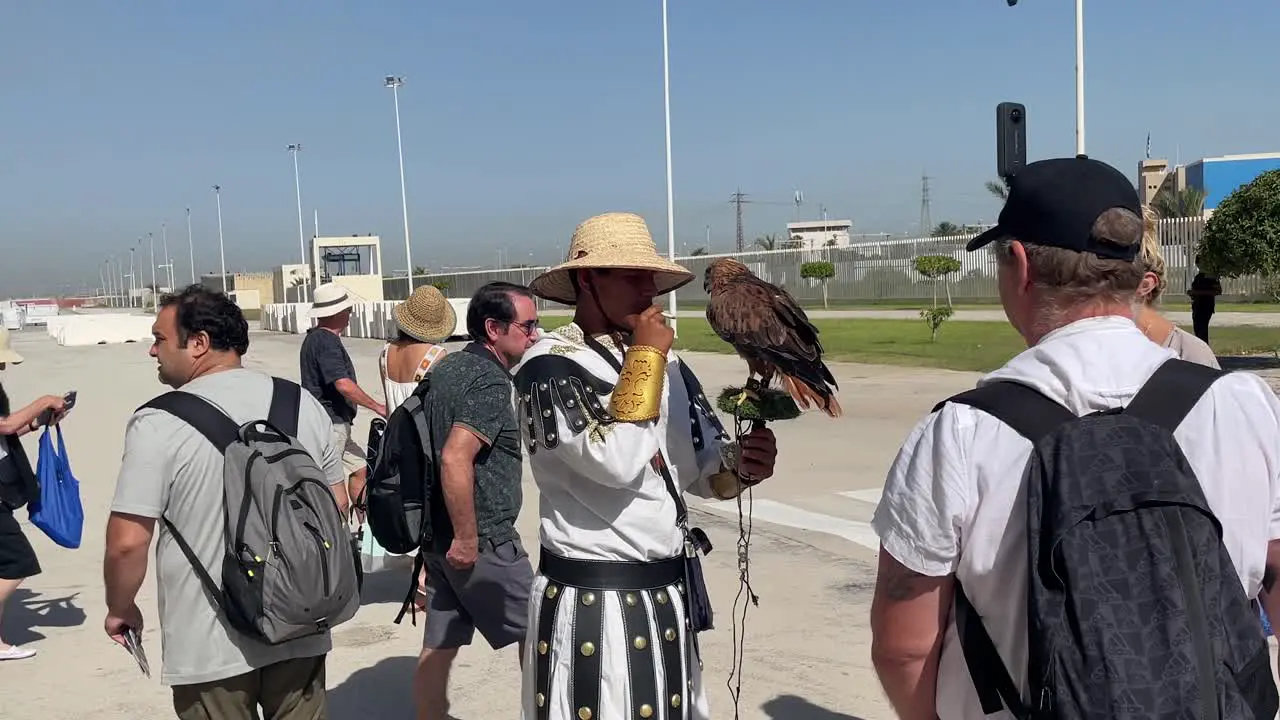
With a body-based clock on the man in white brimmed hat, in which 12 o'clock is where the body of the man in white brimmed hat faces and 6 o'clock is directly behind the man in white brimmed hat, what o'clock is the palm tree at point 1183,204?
The palm tree is roughly at 12 o'clock from the man in white brimmed hat.

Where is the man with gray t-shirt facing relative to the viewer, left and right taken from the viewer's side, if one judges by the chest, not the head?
facing away from the viewer and to the left of the viewer

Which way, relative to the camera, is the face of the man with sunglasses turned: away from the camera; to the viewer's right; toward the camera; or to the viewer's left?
to the viewer's right

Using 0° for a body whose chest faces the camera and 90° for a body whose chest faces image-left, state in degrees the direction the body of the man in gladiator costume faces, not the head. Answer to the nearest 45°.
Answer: approximately 315°

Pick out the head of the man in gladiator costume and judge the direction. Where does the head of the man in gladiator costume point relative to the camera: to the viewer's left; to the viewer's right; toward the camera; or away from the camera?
to the viewer's right

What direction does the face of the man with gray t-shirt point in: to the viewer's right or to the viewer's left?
to the viewer's left

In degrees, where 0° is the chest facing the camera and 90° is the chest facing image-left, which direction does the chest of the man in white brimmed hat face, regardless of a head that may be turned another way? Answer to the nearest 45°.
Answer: approximately 225°

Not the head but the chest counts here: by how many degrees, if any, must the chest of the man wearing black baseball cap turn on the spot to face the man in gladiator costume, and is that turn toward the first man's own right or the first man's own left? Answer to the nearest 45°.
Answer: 0° — they already face them

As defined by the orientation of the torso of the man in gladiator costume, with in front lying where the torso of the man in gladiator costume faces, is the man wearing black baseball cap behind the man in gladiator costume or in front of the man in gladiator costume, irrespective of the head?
in front

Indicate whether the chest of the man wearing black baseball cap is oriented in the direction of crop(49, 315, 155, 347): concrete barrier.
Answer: yes

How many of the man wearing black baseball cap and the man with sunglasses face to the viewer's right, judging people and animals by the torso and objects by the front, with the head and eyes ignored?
1
